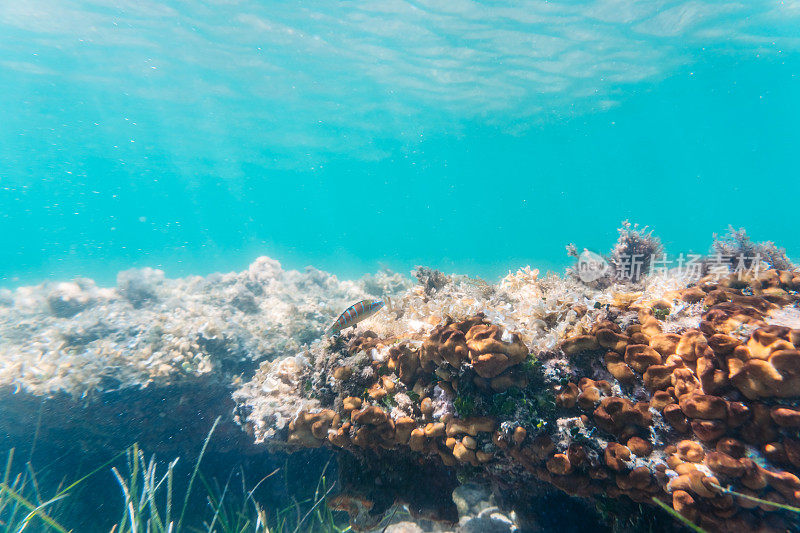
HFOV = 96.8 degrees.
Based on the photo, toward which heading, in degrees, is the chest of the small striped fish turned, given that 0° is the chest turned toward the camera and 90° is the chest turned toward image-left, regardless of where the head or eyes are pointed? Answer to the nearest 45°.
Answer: approximately 270°

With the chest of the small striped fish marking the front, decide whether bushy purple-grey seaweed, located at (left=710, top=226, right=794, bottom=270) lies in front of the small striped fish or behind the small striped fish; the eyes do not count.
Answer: in front

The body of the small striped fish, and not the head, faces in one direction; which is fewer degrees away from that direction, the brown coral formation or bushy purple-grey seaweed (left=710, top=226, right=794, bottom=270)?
the bushy purple-grey seaweed
